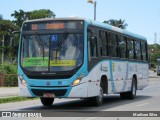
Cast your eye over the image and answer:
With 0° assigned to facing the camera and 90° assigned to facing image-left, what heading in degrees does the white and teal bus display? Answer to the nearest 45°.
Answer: approximately 45°
